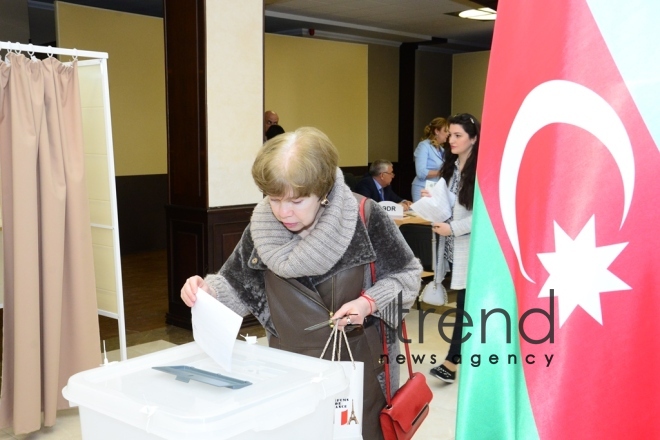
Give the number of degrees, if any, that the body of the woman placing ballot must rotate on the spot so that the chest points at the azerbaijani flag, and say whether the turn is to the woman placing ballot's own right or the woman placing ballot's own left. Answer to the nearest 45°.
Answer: approximately 45° to the woman placing ballot's own left

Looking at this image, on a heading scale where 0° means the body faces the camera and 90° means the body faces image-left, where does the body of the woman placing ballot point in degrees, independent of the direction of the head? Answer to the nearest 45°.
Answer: approximately 45°

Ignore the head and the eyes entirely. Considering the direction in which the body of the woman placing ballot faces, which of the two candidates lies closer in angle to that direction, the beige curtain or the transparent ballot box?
the transparent ballot box

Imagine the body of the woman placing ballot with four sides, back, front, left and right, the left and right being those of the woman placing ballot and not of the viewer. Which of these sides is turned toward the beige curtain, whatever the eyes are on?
right

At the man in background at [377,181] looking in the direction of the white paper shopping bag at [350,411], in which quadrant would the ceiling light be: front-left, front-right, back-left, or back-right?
back-left

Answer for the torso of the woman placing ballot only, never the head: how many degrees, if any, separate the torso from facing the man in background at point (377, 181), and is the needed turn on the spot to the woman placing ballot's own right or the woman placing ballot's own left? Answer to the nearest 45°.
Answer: approximately 135° to the woman placing ballot's own right

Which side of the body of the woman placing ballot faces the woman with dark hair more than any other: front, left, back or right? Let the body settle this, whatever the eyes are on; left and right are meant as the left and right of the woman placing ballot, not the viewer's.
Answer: back
